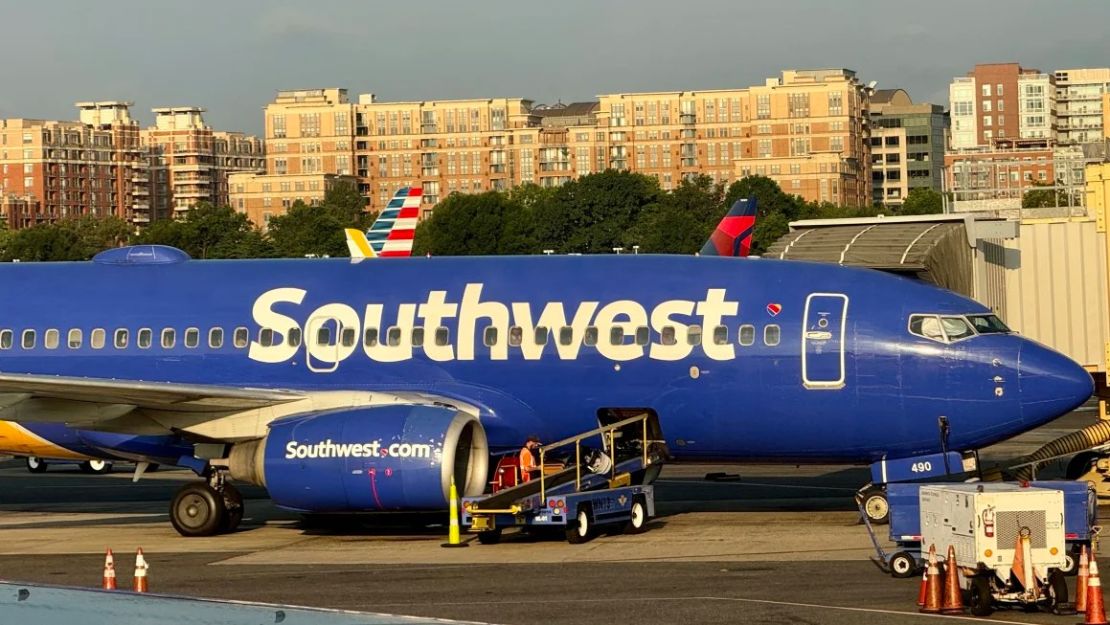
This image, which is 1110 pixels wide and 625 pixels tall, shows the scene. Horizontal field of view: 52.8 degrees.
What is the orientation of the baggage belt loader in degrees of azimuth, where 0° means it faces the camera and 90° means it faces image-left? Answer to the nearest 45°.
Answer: approximately 225°

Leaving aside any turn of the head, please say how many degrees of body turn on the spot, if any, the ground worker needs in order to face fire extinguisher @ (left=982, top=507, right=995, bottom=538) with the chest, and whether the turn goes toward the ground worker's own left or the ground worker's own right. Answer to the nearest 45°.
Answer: approximately 45° to the ground worker's own right

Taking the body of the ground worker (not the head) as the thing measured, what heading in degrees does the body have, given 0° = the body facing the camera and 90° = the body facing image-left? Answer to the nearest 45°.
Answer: approximately 270°

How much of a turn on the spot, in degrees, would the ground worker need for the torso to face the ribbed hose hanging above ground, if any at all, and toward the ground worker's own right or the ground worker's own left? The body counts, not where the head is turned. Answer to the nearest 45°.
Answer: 0° — they already face it

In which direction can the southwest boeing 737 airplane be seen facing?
to the viewer's right

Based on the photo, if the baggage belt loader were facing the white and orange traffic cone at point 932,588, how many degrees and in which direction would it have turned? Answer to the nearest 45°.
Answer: approximately 90° to its right
